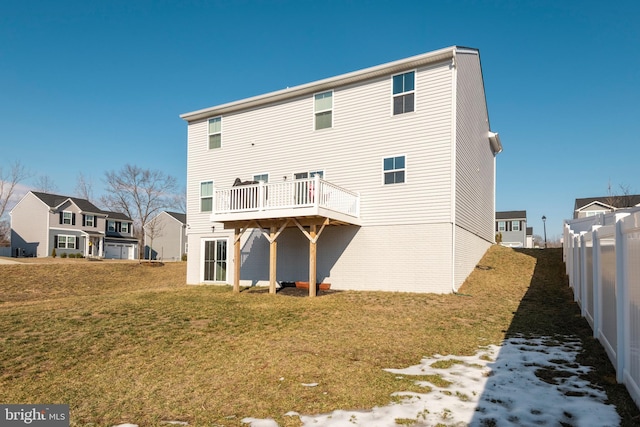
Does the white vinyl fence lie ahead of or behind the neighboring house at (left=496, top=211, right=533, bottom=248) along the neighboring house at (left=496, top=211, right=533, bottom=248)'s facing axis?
ahead

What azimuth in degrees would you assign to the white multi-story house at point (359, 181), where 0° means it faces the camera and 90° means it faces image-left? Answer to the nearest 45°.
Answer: approximately 225°

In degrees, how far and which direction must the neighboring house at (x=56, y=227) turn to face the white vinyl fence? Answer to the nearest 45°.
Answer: approximately 45° to its right

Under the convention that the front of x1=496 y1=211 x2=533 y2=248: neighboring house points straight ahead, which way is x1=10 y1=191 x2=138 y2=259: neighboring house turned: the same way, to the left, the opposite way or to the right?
to the left

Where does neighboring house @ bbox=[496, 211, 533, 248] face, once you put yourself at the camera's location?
facing the viewer

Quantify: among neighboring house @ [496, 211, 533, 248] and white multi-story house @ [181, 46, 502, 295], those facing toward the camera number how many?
1

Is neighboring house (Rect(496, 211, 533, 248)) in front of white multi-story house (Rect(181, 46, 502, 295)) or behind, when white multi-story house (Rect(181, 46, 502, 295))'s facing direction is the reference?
in front

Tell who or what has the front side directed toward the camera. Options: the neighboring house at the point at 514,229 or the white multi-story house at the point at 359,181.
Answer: the neighboring house

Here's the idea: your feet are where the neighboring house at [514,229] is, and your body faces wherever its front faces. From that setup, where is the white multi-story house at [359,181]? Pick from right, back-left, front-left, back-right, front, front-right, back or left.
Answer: front

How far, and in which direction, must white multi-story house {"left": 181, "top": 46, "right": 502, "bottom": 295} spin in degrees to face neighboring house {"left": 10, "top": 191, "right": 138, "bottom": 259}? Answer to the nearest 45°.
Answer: approximately 90° to its left

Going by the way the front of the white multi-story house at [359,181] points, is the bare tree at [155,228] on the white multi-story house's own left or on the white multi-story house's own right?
on the white multi-story house's own left

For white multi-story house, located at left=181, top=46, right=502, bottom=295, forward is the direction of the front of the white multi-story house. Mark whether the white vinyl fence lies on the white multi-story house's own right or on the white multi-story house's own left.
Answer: on the white multi-story house's own right

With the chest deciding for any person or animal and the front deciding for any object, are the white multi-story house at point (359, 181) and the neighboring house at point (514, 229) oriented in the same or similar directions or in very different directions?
very different directions

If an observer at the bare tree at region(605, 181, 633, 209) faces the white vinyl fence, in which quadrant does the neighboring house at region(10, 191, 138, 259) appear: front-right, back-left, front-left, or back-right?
front-right

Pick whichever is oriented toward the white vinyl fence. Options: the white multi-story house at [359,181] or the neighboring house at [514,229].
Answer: the neighboring house

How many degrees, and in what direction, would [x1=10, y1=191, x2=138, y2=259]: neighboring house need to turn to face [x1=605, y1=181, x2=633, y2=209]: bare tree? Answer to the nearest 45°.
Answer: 0° — it already faces it
